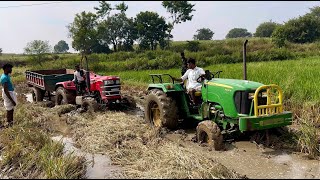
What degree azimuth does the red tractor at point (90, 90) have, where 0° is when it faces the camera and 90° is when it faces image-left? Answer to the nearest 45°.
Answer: approximately 315°

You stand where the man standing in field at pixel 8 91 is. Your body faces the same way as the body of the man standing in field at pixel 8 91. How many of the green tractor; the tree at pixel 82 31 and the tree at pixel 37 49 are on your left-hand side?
2

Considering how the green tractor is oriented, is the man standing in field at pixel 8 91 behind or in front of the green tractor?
behind

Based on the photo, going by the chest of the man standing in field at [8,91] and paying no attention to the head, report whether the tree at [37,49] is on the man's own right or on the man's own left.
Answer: on the man's own left

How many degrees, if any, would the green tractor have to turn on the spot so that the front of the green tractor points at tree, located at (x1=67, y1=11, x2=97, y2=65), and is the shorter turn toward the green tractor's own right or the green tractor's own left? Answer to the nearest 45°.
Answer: approximately 180°

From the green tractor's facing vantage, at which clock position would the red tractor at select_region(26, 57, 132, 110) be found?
The red tractor is roughly at 6 o'clock from the green tractor.

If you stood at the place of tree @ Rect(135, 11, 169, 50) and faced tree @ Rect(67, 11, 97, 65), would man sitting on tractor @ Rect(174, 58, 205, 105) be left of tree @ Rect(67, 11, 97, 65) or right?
left

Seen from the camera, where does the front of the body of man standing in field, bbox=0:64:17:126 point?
to the viewer's right

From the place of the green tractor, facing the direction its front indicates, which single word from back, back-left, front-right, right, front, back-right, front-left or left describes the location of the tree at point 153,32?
back-left

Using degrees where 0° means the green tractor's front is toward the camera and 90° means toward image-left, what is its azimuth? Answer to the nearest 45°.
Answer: approximately 315°
